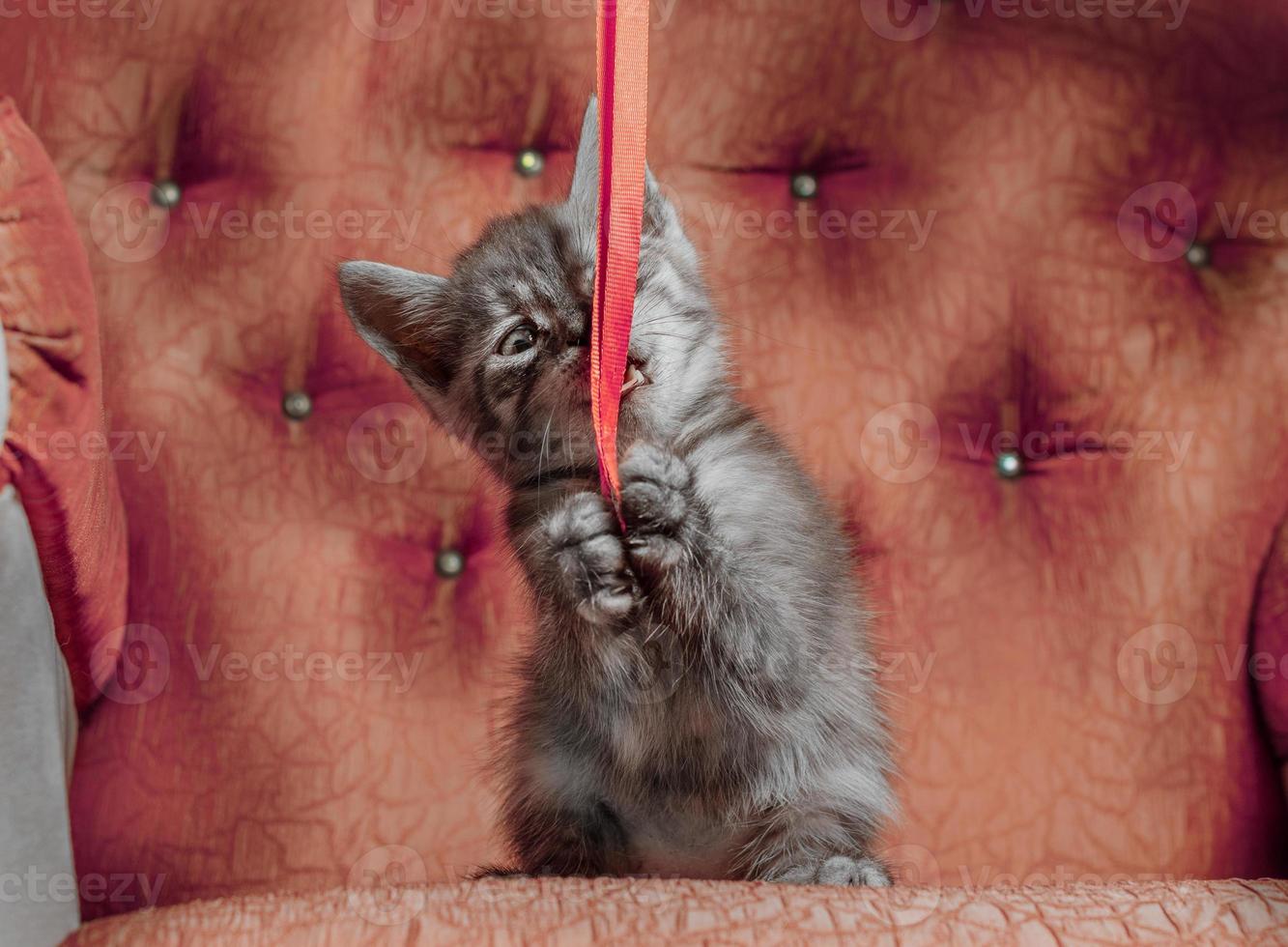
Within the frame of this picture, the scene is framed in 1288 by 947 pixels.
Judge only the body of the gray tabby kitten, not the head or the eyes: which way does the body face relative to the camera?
toward the camera

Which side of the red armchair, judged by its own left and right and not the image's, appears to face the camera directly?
front

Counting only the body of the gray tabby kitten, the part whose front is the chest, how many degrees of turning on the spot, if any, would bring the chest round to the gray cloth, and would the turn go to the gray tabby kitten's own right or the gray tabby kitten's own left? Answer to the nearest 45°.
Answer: approximately 90° to the gray tabby kitten's own right
